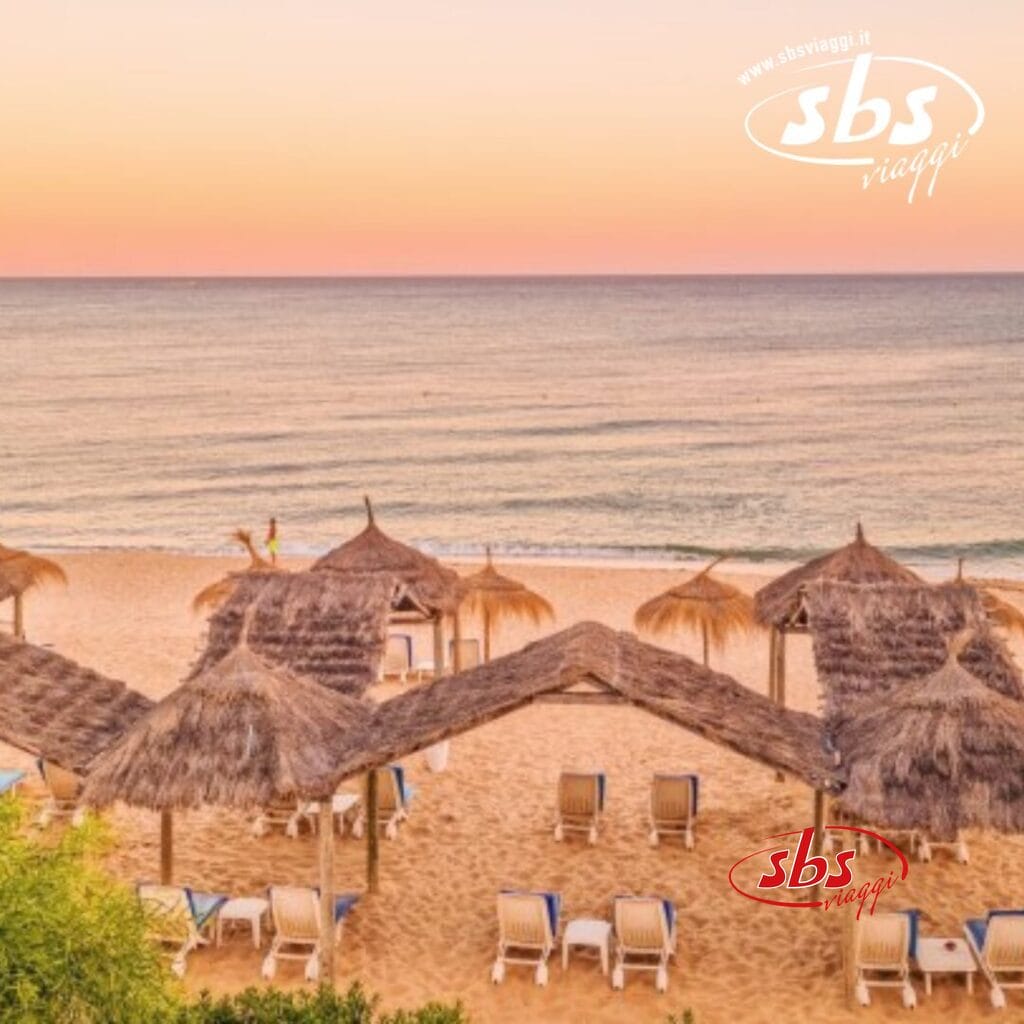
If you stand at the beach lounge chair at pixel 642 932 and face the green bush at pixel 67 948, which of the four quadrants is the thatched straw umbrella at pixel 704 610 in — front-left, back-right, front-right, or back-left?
back-right

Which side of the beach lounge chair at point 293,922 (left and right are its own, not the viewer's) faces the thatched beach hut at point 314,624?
front

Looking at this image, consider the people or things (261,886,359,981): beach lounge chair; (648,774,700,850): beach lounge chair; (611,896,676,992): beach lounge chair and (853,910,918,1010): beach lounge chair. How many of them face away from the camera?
4

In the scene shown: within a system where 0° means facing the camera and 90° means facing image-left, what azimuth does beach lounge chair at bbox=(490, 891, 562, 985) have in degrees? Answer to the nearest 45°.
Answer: approximately 180°

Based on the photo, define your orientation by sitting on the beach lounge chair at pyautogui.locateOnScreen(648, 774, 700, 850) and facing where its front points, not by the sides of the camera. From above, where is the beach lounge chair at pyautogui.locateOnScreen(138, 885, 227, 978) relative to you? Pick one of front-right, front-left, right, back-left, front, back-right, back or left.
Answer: back-left

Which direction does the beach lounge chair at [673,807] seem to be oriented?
away from the camera

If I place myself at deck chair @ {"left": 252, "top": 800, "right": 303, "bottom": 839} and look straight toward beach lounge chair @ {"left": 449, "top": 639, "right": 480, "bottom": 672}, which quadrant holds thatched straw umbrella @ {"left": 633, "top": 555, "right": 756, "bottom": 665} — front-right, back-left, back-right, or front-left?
front-right

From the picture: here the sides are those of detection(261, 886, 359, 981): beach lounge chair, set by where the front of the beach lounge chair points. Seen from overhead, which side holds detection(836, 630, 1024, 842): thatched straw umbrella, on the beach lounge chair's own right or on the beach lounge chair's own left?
on the beach lounge chair's own right

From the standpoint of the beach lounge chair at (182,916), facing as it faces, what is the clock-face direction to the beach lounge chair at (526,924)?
the beach lounge chair at (526,924) is roughly at 2 o'clock from the beach lounge chair at (182,916).

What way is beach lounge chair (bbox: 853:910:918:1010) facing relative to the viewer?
away from the camera

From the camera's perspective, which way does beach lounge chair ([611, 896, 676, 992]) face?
away from the camera

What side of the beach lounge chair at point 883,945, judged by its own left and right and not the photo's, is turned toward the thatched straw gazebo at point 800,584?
front
